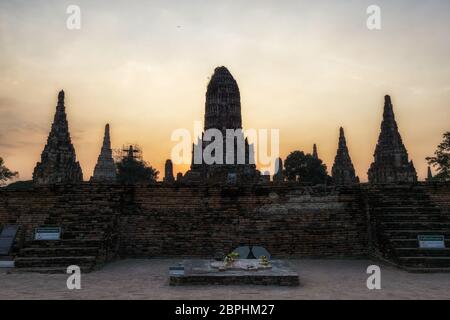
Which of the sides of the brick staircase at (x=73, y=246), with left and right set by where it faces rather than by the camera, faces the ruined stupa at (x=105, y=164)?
back

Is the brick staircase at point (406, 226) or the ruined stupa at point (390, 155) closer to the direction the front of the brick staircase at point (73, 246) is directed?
the brick staircase at point (406, 226)

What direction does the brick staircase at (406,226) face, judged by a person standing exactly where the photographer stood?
facing the viewer

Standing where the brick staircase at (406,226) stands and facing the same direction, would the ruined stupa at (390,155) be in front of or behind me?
behind

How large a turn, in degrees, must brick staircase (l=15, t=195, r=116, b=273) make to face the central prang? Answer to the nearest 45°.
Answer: approximately 135° to its left

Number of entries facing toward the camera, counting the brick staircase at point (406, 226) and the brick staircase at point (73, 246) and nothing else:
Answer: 2

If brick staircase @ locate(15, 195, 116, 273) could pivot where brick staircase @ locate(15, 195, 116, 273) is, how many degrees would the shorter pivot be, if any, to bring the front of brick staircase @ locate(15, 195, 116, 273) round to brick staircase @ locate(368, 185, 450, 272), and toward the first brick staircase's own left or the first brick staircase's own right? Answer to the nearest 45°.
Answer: approximately 90° to the first brick staircase's own left

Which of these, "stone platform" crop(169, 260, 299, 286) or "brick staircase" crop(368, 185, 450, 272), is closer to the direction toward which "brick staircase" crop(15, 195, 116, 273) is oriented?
the stone platform

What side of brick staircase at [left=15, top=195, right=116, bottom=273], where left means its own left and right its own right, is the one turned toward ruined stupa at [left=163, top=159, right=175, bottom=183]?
back

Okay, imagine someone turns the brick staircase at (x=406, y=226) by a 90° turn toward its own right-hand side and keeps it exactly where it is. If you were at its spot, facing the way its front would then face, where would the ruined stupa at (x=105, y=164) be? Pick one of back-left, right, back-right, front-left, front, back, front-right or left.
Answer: front-right

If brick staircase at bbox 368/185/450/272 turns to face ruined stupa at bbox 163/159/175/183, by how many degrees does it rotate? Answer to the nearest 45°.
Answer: approximately 135° to its right

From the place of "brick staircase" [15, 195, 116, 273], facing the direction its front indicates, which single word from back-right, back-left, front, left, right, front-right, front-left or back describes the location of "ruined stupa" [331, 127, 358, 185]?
back-left

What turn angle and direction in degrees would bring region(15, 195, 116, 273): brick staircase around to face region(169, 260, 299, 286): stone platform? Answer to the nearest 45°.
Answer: approximately 45° to its left

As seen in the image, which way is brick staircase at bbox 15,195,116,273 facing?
toward the camera

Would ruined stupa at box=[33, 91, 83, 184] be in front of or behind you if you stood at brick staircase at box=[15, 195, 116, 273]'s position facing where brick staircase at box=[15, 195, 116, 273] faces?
behind
